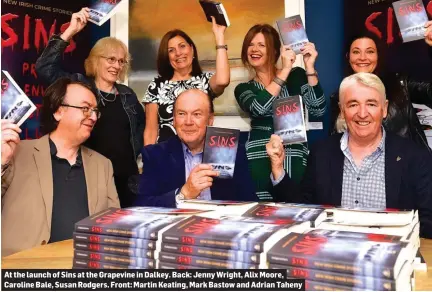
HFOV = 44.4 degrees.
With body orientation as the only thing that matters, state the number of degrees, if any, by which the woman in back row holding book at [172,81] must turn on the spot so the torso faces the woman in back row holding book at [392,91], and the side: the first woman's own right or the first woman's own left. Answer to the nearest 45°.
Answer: approximately 90° to the first woman's own left

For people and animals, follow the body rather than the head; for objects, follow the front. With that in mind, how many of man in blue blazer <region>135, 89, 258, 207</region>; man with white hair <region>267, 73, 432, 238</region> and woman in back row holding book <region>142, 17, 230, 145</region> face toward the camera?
3

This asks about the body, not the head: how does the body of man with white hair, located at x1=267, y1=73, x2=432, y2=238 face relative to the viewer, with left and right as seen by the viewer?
facing the viewer

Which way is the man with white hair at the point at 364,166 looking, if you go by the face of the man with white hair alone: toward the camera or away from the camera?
toward the camera

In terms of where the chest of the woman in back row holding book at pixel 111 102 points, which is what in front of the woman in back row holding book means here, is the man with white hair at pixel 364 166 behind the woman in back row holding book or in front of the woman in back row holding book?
in front

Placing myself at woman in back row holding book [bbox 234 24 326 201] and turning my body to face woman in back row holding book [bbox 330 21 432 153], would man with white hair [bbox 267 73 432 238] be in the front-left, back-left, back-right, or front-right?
front-right

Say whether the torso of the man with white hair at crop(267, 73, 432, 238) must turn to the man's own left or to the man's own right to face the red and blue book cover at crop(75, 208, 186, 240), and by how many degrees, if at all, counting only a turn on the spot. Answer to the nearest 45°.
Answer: approximately 45° to the man's own right

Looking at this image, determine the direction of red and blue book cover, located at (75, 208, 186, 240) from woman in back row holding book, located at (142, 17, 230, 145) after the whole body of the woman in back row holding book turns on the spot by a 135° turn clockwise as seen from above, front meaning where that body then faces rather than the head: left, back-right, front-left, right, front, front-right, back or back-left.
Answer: back-left

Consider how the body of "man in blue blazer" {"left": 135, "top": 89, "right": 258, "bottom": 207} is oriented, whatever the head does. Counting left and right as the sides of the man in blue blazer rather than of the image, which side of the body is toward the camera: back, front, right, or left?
front

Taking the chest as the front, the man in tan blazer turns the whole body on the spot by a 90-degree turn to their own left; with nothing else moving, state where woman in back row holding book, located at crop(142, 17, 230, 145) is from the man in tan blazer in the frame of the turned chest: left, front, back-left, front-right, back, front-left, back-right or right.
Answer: front

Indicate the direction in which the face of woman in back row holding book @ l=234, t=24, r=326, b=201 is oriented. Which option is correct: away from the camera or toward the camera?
toward the camera

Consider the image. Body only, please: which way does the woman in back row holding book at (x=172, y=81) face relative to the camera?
toward the camera
